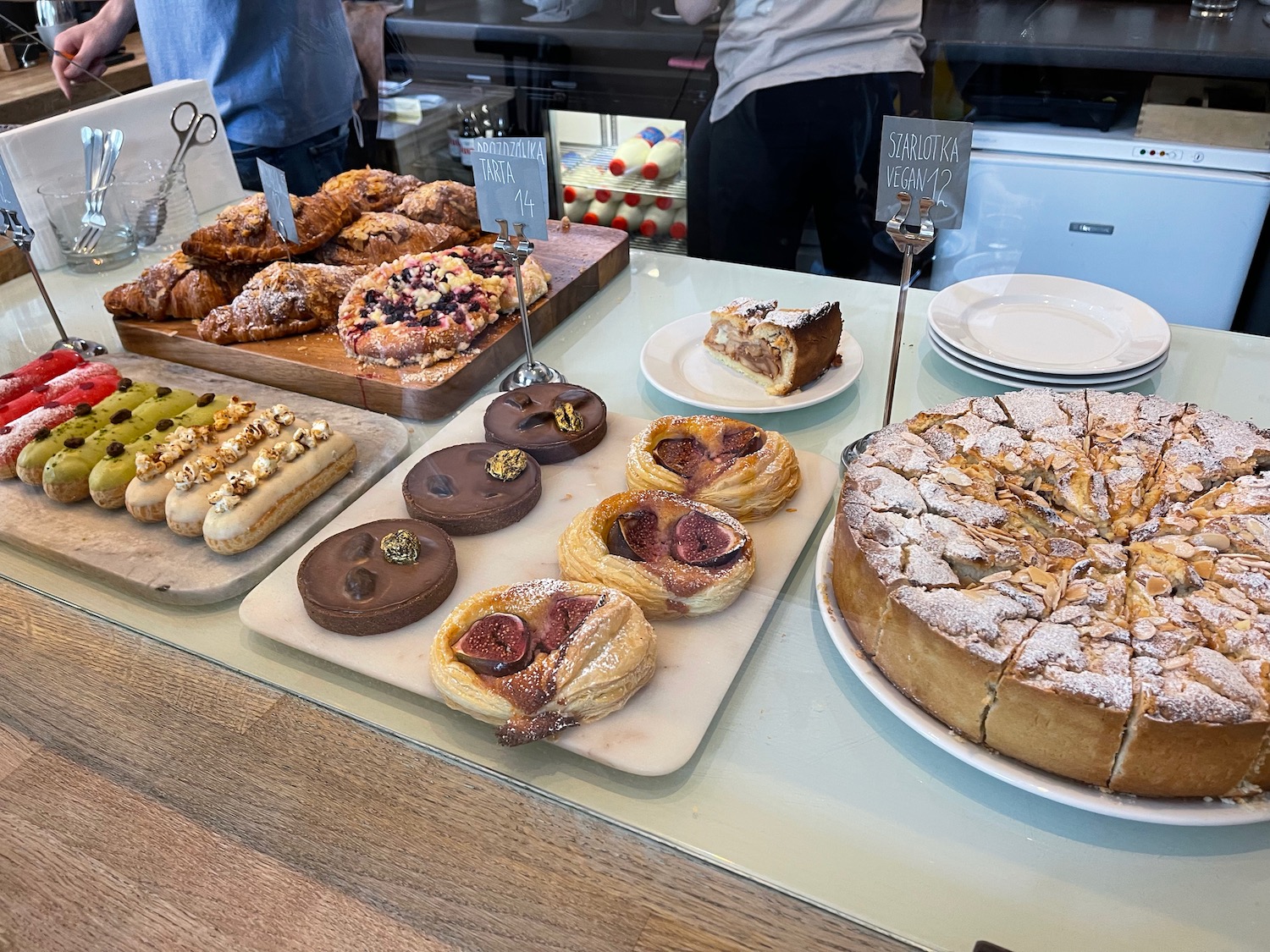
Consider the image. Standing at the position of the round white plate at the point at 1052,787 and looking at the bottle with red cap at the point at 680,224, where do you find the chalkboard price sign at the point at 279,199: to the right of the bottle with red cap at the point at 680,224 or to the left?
left

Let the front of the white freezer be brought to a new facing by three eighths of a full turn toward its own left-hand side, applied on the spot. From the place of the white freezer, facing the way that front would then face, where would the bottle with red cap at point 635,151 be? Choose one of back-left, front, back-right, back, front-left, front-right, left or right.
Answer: back-left

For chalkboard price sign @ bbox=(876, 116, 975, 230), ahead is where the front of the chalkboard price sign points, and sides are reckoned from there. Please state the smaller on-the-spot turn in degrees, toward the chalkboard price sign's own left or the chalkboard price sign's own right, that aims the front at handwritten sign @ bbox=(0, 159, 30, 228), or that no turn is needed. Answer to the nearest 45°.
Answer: approximately 90° to the chalkboard price sign's own right

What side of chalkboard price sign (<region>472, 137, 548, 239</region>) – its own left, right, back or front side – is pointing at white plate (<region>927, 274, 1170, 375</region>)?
left

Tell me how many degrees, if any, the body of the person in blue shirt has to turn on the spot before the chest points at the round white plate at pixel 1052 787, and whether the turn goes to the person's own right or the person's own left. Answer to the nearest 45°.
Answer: approximately 90° to the person's own left

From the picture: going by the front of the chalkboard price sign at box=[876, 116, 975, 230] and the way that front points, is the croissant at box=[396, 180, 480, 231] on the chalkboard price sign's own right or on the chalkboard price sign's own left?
on the chalkboard price sign's own right

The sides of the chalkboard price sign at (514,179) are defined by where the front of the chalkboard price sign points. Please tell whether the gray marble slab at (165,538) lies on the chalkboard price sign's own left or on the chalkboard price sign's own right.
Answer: on the chalkboard price sign's own right
